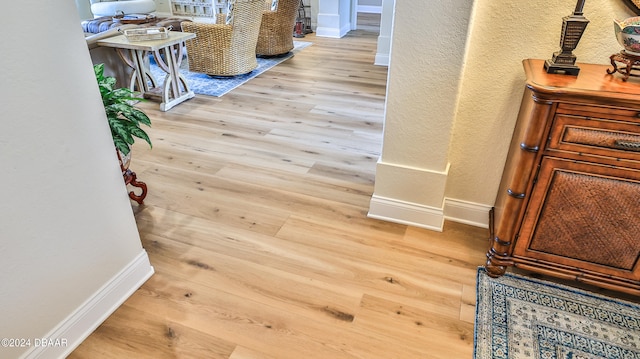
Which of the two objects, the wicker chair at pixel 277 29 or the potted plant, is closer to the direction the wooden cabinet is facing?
the potted plant

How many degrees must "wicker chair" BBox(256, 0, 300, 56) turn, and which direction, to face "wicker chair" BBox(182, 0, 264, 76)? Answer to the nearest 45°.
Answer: approximately 90° to its left

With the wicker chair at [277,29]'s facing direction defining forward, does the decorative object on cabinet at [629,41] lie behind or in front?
behind

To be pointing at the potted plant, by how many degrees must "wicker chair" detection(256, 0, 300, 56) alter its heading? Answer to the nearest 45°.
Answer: approximately 135° to its left

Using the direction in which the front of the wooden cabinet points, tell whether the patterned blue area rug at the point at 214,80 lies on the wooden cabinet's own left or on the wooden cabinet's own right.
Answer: on the wooden cabinet's own right

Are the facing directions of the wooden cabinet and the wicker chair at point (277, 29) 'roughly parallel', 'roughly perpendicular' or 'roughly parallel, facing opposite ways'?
roughly perpendicular

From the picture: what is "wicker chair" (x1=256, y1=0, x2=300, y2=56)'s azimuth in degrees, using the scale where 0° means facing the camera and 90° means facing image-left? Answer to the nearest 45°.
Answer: approximately 135°

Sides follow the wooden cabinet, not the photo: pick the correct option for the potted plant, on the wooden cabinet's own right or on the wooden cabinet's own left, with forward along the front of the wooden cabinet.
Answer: on the wooden cabinet's own right
